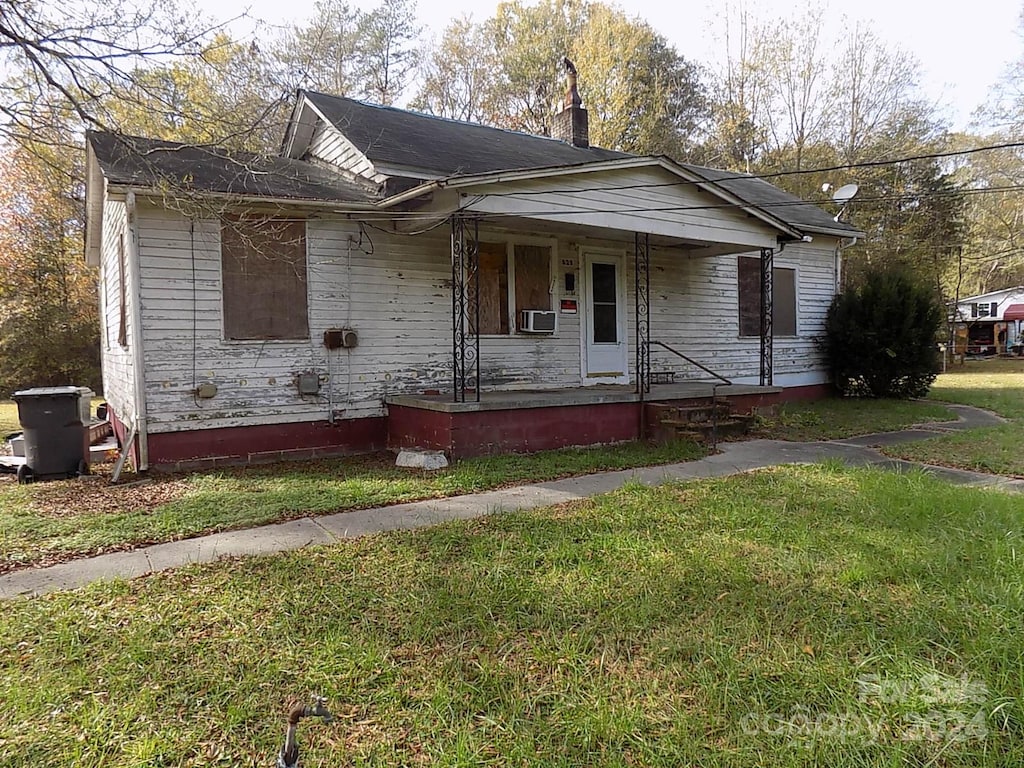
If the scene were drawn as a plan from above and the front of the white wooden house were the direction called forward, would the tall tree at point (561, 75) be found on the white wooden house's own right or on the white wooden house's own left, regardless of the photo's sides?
on the white wooden house's own left

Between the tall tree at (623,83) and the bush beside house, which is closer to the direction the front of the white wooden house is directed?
the bush beside house

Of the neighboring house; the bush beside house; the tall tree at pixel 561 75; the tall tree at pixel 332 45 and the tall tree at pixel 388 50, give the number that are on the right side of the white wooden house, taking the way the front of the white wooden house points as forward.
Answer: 0

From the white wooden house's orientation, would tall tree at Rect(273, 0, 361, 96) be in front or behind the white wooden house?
behind

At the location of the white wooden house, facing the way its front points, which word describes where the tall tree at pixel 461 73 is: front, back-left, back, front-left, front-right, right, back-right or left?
back-left

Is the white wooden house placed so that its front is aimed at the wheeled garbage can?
no

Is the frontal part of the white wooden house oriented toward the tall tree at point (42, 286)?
no

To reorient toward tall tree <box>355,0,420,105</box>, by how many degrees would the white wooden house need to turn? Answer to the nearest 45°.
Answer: approximately 135° to its left

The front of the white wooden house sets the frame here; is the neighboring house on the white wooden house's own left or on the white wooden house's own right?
on the white wooden house's own left

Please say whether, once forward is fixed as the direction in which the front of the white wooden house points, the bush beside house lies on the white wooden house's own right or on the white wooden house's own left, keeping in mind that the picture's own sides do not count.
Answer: on the white wooden house's own left

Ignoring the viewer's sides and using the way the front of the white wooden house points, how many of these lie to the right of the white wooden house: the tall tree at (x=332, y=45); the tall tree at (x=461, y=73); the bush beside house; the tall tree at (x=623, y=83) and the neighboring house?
0
